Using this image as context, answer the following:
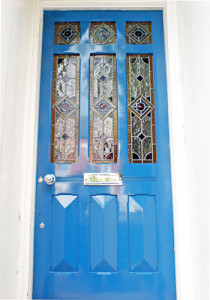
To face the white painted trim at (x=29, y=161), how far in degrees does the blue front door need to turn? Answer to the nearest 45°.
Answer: approximately 90° to its right

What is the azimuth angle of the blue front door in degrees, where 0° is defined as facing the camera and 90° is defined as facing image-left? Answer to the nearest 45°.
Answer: approximately 0°
